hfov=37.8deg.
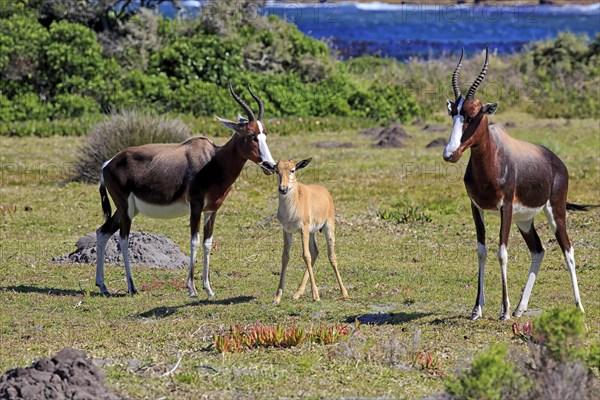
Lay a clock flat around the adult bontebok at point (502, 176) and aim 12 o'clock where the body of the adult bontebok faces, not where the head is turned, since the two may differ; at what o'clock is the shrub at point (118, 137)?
The shrub is roughly at 3 o'clock from the adult bontebok.

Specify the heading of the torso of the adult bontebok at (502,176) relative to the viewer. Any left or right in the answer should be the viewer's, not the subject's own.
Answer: facing the viewer and to the left of the viewer

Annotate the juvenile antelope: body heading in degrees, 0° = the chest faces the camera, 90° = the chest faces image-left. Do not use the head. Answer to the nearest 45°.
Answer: approximately 45°

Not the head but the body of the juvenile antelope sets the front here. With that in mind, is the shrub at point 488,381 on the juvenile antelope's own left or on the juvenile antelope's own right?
on the juvenile antelope's own left

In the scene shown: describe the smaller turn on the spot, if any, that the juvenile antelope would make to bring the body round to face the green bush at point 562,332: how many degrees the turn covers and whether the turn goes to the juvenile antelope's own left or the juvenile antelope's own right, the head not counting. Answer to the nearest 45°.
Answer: approximately 90° to the juvenile antelope's own left

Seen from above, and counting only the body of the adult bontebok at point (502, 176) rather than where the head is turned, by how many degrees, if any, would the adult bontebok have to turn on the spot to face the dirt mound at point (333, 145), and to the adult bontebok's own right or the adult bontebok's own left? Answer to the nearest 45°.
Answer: approximately 135° to the adult bontebok's own right

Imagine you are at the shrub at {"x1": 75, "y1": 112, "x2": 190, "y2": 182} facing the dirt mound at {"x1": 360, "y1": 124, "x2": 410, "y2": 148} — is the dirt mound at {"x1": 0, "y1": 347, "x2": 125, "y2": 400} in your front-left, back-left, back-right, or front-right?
back-right

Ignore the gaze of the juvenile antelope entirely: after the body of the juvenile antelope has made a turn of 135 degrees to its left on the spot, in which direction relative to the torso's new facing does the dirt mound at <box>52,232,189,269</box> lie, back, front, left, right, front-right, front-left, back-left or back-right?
back-left

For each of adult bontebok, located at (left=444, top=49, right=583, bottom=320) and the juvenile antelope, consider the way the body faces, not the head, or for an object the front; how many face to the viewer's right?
0

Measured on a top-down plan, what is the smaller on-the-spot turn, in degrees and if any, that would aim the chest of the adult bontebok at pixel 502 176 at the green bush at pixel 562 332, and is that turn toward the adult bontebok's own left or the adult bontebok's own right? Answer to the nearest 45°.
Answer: approximately 45° to the adult bontebok's own left

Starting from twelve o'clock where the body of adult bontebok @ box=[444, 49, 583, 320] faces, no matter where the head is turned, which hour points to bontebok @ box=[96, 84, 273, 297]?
The bontebok is roughly at 2 o'clock from the adult bontebok.

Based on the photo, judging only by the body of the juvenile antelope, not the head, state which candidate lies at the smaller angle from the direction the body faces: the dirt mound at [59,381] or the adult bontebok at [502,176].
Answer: the dirt mound
